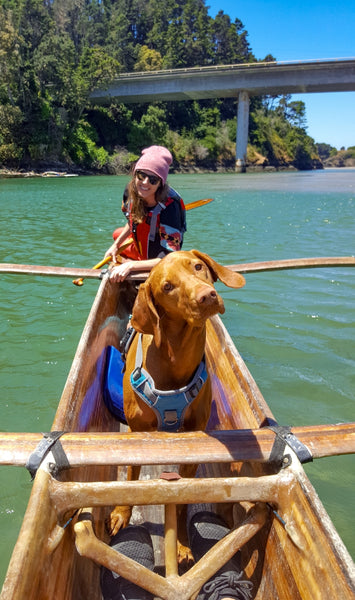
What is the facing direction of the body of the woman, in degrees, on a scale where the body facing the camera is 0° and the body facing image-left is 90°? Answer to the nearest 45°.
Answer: approximately 45°

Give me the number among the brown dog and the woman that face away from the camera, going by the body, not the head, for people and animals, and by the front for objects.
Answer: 0

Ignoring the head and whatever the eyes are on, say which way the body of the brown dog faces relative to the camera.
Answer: toward the camera

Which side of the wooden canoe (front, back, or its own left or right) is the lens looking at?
back

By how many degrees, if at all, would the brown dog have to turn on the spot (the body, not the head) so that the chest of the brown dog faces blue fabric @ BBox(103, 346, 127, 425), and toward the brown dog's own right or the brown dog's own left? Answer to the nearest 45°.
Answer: approximately 135° to the brown dog's own right
